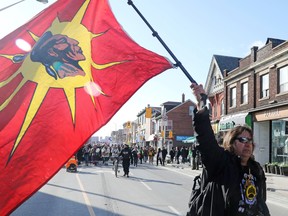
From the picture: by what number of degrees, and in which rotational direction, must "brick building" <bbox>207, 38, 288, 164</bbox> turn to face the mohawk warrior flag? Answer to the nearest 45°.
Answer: approximately 45° to its left

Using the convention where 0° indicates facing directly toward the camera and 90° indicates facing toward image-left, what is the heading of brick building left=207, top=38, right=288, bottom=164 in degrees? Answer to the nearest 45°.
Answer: approximately 45°
